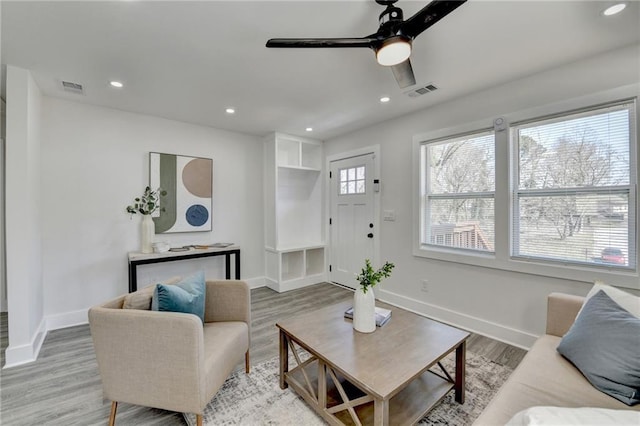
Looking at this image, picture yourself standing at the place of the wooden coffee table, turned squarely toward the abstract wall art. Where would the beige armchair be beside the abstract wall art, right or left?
left

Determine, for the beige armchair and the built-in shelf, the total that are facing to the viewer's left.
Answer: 0

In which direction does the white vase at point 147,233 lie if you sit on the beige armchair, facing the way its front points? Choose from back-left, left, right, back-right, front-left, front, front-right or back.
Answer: back-left

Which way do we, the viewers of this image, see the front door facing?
facing the viewer and to the left of the viewer

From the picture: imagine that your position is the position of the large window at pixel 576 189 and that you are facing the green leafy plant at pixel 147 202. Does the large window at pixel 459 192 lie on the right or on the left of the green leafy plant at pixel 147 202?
right

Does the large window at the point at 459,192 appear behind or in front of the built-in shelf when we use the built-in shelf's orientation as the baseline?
in front

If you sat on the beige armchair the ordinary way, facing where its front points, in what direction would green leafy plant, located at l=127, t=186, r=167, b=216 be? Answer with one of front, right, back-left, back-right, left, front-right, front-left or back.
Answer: back-left

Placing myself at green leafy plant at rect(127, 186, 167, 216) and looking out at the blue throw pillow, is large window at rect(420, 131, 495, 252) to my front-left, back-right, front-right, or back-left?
front-left

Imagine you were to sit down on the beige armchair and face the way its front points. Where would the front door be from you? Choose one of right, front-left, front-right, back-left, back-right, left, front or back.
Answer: left

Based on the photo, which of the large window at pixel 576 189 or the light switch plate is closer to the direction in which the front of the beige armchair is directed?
the large window

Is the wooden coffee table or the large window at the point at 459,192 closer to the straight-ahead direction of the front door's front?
the wooden coffee table

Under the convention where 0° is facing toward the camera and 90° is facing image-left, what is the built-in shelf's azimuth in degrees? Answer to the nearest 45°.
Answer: approximately 315°
